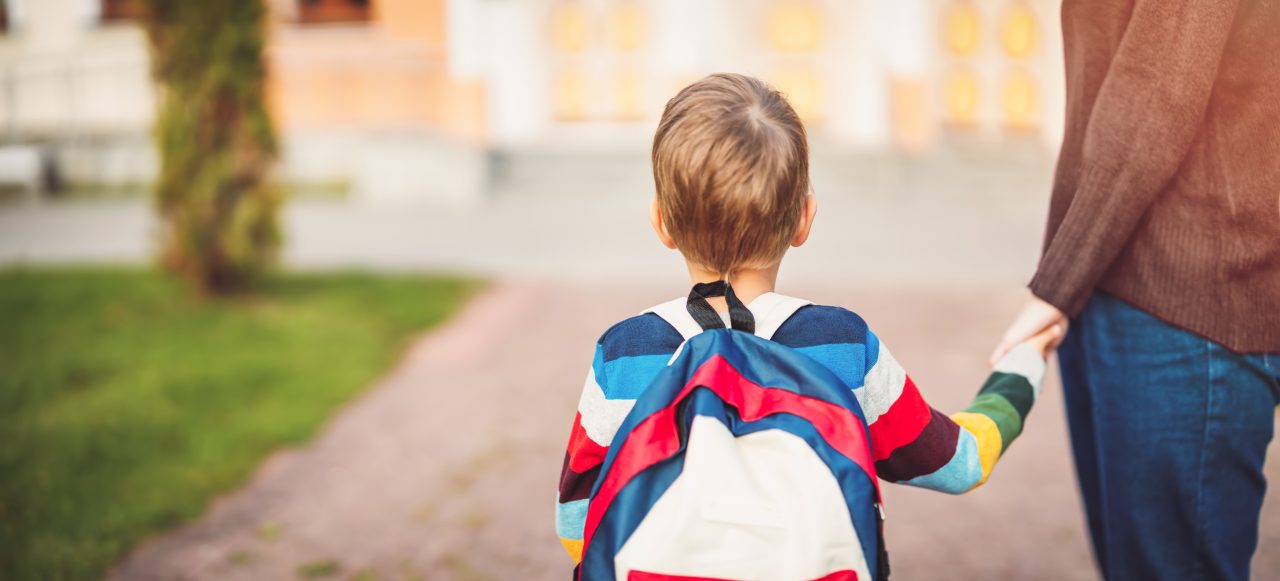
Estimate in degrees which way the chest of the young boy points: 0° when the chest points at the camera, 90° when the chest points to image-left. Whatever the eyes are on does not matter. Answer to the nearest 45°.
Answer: approximately 180°

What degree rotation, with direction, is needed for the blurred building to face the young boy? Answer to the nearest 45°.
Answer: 0° — it already faces them

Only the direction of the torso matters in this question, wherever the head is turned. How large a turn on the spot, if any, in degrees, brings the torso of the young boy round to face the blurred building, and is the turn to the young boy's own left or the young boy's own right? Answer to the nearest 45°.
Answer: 0° — they already face it

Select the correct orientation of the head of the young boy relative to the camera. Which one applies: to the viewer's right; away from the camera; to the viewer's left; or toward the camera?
away from the camera

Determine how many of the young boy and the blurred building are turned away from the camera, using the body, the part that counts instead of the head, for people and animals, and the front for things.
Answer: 1

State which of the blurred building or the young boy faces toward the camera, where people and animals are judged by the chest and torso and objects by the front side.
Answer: the blurred building

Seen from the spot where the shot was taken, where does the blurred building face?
facing the viewer

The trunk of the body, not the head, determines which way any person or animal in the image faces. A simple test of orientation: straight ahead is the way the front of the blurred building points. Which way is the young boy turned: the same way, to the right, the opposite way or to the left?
the opposite way
